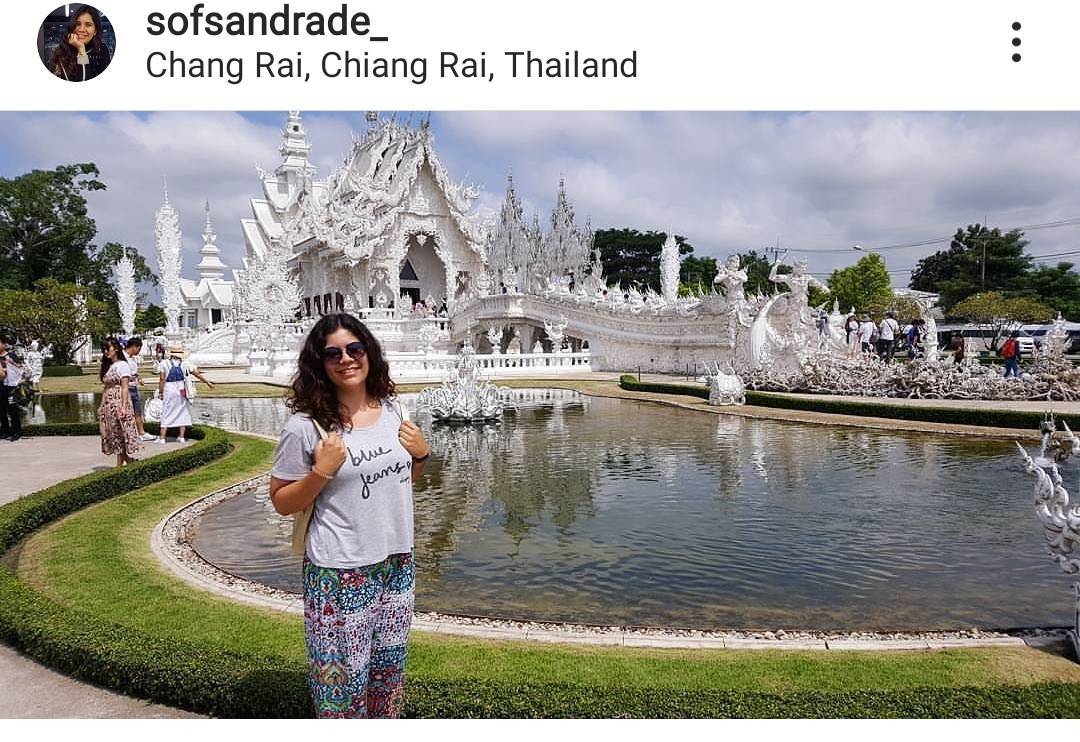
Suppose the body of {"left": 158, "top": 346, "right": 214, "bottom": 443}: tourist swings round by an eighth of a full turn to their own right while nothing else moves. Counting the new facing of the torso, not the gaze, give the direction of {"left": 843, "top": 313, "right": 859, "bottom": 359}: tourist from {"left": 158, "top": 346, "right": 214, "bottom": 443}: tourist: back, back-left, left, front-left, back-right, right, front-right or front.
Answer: front-right

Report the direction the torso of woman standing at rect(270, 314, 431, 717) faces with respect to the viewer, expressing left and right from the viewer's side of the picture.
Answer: facing the viewer and to the right of the viewer

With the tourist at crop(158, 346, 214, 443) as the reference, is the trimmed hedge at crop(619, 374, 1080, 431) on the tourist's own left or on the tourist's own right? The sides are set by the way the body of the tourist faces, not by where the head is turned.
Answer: on the tourist's own right

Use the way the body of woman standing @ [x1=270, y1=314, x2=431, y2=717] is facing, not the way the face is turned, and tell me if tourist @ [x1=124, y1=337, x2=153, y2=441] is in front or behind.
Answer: behind

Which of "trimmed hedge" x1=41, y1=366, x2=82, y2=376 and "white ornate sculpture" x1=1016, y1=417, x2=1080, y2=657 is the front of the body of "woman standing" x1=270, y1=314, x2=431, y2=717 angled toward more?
the white ornate sculpture

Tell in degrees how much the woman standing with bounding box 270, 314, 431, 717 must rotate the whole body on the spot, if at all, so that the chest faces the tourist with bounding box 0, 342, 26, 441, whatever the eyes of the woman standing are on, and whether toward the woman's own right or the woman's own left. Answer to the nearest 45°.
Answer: approximately 180°

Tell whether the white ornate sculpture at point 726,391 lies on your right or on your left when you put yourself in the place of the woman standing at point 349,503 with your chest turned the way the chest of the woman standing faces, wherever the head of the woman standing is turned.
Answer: on your left

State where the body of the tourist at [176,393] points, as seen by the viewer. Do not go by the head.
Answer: away from the camera

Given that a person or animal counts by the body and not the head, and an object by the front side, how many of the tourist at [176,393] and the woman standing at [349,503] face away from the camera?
1

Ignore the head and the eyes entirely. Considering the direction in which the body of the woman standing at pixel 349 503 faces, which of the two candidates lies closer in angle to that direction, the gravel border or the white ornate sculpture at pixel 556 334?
the gravel border
